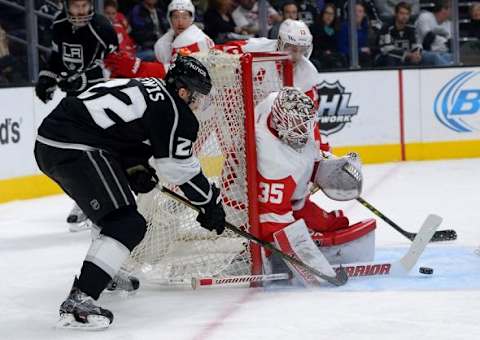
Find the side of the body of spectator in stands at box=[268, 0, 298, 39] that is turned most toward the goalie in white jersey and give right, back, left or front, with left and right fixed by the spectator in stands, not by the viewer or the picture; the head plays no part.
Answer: front

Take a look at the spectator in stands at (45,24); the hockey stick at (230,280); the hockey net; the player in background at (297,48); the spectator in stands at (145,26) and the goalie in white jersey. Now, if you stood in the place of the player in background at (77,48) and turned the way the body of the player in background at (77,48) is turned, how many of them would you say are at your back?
2

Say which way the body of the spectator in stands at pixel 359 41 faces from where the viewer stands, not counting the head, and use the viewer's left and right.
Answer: facing the viewer

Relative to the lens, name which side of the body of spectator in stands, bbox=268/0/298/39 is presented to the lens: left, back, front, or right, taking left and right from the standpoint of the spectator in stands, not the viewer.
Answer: front

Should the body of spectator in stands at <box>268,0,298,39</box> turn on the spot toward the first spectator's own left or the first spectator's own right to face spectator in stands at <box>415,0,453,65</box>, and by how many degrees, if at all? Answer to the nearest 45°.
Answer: approximately 90° to the first spectator's own left

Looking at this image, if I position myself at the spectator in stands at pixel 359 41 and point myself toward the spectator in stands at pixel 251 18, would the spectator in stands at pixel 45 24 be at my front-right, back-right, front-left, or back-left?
front-left

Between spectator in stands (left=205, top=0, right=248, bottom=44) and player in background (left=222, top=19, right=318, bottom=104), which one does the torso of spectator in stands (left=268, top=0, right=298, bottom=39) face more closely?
the player in background

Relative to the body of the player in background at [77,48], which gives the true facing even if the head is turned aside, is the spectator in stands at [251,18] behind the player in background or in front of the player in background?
behind

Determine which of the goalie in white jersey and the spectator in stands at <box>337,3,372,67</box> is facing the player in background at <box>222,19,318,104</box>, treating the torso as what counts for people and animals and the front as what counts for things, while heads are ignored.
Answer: the spectator in stands

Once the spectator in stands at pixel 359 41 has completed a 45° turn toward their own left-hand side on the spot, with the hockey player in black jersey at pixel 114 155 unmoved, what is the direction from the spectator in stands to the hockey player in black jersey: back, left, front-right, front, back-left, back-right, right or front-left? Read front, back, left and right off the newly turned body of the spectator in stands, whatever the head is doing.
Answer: front-right

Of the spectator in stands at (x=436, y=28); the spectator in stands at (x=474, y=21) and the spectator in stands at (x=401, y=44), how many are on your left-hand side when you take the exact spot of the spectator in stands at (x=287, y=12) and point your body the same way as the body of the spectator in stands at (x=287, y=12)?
3

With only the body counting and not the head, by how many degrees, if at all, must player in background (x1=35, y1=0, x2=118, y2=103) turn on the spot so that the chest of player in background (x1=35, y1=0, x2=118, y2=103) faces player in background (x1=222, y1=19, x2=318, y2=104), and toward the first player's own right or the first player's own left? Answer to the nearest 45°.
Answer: approximately 45° to the first player's own left

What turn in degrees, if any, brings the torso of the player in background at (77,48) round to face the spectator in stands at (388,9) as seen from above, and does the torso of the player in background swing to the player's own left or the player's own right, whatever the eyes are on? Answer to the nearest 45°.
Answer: approximately 135° to the player's own left

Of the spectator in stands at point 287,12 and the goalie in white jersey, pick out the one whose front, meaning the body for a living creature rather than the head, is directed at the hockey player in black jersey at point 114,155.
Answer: the spectator in stands

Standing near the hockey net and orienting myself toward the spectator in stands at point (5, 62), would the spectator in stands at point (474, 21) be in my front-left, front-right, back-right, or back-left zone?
front-right

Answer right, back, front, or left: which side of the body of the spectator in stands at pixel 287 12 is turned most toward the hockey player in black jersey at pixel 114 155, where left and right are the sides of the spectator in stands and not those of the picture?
front

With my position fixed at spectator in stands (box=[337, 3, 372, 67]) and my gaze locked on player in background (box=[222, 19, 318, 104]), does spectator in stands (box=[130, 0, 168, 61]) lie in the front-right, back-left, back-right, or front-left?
front-right
